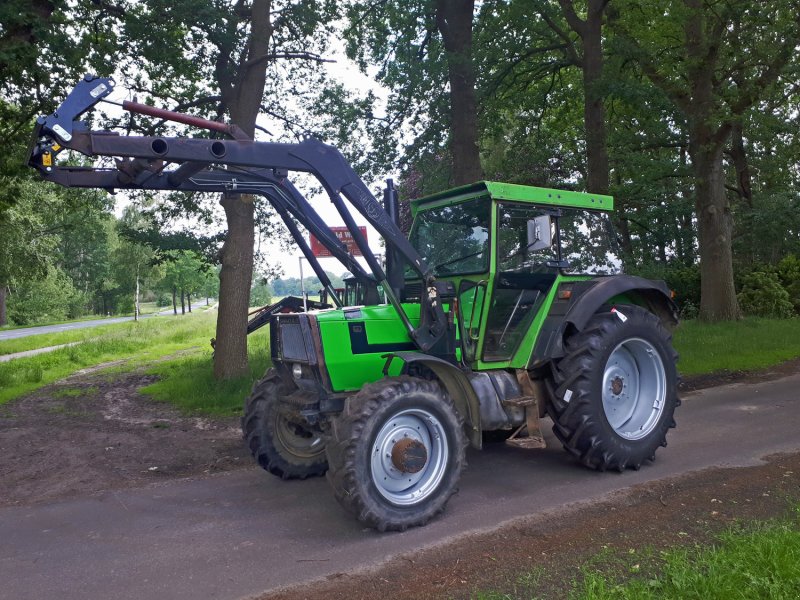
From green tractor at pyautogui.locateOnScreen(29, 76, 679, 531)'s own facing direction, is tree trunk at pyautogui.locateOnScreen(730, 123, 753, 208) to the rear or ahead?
to the rear

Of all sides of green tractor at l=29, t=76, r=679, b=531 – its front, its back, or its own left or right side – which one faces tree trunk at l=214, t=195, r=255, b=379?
right

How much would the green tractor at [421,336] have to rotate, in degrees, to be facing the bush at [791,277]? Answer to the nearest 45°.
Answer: approximately 180°

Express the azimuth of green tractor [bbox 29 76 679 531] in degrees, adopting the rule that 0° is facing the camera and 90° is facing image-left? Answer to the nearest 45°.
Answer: approximately 45°

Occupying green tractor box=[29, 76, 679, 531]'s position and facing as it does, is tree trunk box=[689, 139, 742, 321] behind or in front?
behind

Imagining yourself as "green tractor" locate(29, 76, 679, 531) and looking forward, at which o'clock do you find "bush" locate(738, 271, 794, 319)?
The bush is roughly at 6 o'clock from the green tractor.

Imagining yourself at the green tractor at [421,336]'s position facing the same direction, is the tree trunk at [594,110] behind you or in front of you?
behind
